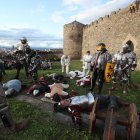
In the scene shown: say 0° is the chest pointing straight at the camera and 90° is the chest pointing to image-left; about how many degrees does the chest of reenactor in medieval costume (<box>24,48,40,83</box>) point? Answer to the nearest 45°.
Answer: approximately 45°

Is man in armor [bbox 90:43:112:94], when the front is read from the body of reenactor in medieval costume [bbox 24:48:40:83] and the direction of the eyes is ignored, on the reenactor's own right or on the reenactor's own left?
on the reenactor's own left

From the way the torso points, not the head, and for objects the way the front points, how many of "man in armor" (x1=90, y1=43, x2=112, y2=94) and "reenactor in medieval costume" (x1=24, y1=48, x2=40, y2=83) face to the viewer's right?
0

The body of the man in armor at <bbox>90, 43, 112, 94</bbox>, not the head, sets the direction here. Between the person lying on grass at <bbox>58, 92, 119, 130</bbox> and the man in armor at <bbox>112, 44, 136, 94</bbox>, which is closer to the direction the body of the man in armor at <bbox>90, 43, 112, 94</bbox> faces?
the person lying on grass

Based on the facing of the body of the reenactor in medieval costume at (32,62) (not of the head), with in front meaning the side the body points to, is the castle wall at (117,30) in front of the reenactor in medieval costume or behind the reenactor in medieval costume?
behind

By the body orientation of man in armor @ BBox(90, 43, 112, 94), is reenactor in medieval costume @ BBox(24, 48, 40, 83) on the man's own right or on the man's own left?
on the man's own right

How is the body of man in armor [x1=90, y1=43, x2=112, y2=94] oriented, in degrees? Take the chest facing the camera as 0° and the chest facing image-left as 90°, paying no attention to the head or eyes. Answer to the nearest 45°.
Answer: approximately 45°

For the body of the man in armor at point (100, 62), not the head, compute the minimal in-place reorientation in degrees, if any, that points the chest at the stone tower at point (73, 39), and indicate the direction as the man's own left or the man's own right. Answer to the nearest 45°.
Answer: approximately 135° to the man's own right
